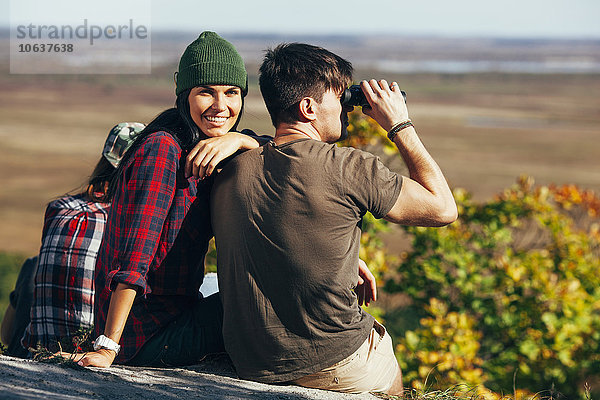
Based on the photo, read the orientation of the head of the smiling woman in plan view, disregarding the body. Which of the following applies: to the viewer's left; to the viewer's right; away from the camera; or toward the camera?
toward the camera

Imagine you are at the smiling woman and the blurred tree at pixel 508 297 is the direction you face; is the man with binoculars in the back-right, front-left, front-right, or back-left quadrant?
front-right

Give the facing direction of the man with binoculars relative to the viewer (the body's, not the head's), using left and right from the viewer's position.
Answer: facing away from the viewer and to the right of the viewer

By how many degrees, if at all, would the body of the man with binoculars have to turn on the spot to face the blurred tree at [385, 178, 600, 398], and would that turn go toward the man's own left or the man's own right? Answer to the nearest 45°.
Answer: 0° — they already face it

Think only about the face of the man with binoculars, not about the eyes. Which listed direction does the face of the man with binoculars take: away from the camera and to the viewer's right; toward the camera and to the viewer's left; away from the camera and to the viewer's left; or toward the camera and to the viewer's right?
away from the camera and to the viewer's right
